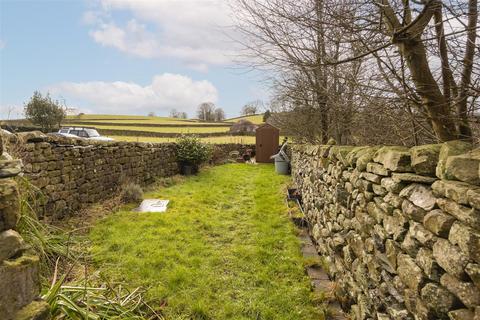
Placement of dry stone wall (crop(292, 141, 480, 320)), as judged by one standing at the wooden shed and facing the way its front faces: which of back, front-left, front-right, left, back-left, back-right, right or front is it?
front

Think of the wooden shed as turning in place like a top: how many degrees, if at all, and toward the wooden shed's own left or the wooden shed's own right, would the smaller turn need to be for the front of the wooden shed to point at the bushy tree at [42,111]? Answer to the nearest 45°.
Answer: approximately 90° to the wooden shed's own right

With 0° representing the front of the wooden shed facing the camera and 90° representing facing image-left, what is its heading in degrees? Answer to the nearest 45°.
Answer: approximately 0°

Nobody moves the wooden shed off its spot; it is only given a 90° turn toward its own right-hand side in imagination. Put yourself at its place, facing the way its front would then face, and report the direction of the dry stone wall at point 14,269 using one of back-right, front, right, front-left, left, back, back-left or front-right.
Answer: left

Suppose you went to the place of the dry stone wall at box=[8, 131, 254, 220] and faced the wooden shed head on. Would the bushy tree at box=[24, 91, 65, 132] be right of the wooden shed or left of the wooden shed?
left

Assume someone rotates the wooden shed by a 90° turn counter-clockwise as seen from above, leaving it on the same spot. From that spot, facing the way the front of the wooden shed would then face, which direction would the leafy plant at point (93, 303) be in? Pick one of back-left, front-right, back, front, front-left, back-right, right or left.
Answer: right

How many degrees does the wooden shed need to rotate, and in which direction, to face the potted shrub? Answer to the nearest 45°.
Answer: approximately 45° to its right

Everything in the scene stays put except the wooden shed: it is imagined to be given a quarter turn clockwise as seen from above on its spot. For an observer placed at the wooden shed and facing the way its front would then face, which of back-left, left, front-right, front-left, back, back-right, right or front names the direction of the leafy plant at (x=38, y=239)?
left

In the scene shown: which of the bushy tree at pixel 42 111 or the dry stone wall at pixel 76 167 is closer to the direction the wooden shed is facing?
the dry stone wall
